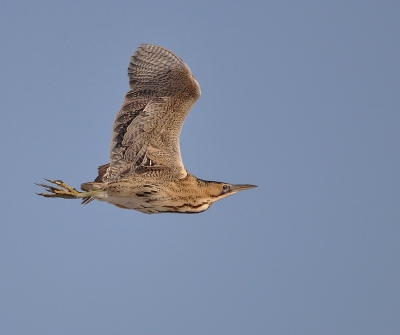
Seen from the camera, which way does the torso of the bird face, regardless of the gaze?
to the viewer's right
